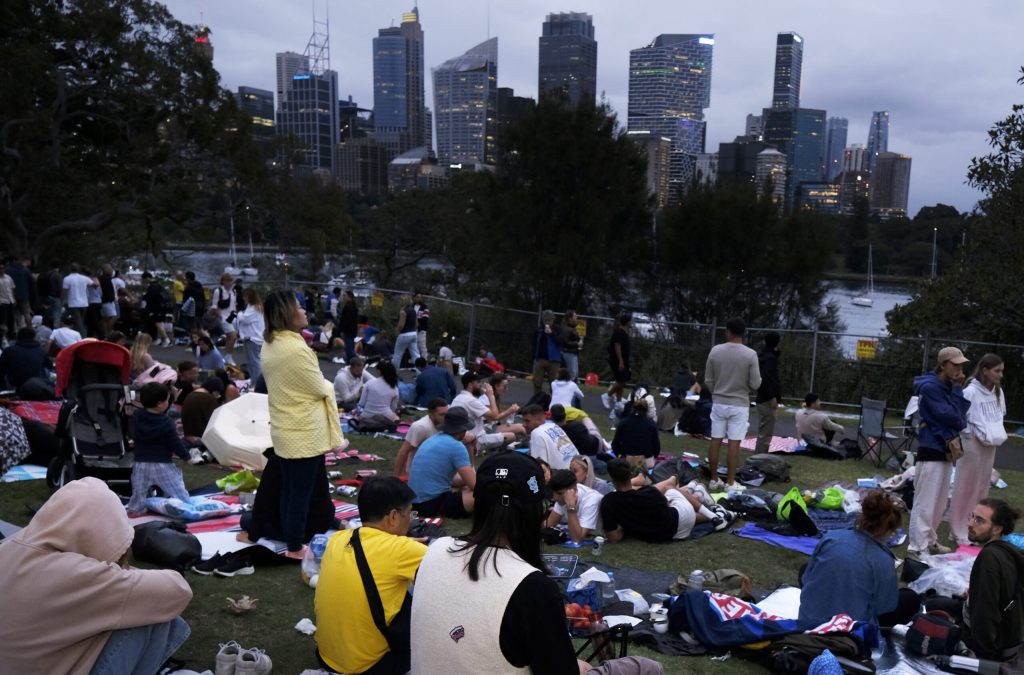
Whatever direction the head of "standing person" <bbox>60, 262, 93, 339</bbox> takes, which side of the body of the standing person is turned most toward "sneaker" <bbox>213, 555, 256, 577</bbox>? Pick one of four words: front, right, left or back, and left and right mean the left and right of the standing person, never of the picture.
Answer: back

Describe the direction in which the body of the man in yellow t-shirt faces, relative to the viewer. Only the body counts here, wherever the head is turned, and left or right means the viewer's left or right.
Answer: facing away from the viewer and to the right of the viewer

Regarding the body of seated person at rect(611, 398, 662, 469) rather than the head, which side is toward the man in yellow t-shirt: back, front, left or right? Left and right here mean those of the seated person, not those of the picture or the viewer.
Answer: back

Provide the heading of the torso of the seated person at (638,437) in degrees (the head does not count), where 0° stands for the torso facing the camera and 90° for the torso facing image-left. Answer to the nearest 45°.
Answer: approximately 180°

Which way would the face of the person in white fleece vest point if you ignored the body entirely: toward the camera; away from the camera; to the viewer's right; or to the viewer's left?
away from the camera

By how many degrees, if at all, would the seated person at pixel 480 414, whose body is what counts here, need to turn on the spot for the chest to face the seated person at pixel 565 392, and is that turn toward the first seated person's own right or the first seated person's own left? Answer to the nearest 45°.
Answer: approximately 45° to the first seated person's own left

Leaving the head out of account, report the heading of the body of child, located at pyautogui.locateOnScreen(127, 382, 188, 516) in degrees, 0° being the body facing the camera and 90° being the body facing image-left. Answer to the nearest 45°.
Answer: approximately 225°

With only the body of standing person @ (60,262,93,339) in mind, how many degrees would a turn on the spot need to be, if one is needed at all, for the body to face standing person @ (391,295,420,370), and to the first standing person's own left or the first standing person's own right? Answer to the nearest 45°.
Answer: approximately 135° to the first standing person's own right
